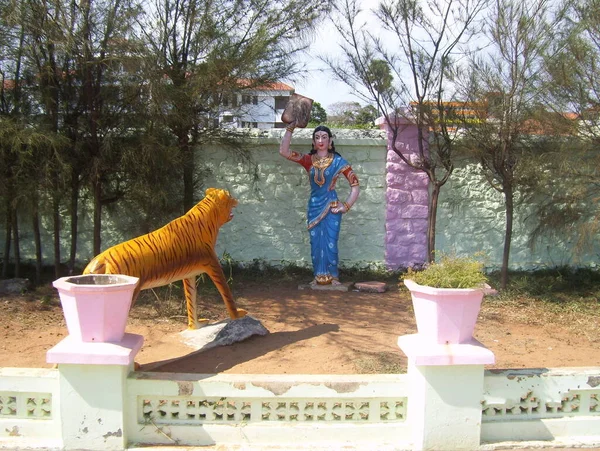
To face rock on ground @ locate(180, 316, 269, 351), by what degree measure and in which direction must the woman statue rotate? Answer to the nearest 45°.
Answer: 0° — it already faces it

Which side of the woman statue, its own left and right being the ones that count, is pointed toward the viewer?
front

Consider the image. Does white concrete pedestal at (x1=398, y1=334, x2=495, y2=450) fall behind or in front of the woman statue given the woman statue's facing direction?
in front

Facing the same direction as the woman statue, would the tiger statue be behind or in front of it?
in front

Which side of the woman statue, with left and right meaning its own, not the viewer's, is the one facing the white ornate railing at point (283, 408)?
front

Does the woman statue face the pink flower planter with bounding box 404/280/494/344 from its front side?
yes

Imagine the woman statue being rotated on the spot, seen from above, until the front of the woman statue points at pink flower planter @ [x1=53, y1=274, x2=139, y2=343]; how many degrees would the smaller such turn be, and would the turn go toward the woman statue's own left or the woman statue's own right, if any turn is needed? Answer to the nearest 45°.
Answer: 0° — it already faces it
